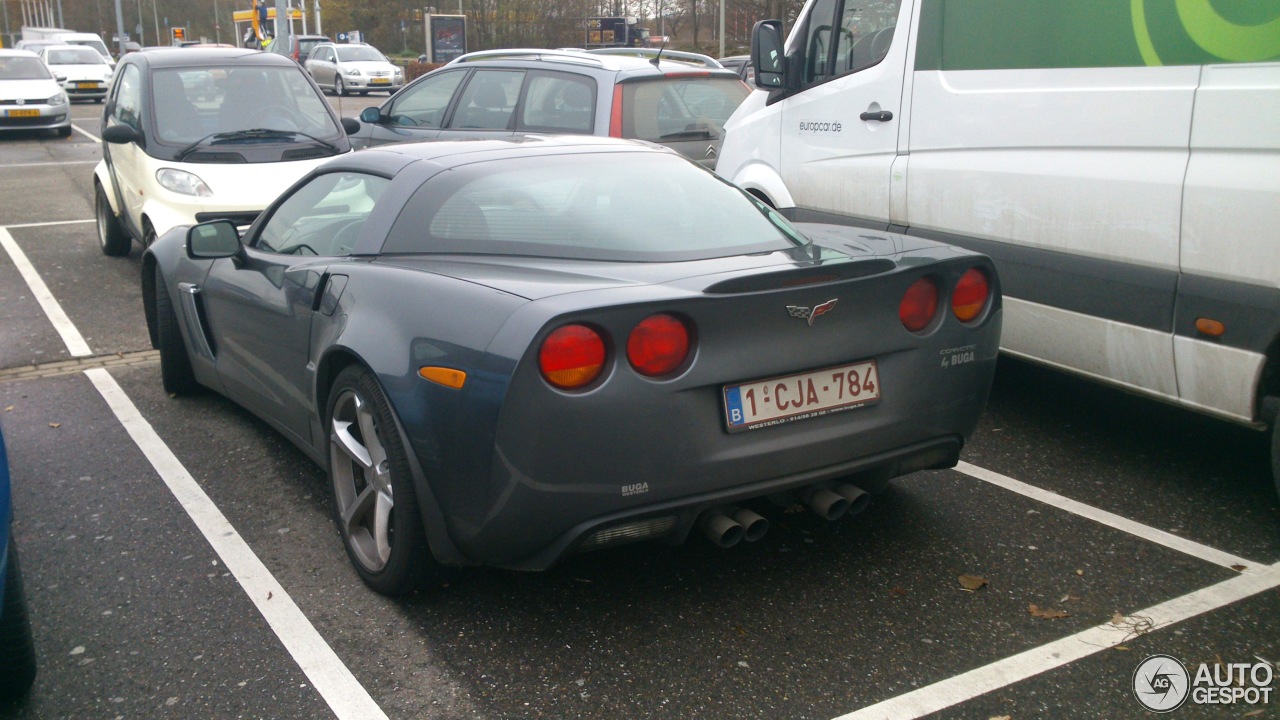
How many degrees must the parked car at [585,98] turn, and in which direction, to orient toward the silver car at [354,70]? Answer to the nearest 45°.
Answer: approximately 45° to its right

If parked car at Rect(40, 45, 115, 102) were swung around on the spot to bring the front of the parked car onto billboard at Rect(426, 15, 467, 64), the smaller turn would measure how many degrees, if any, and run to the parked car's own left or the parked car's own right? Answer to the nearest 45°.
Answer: approximately 90° to the parked car's own left

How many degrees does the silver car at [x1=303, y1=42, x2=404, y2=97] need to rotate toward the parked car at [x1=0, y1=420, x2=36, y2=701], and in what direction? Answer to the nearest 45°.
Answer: approximately 45° to its right

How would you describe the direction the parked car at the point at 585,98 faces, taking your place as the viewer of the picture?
facing away from the viewer and to the left of the viewer

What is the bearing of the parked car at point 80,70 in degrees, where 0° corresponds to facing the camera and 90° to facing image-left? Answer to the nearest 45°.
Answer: approximately 315°

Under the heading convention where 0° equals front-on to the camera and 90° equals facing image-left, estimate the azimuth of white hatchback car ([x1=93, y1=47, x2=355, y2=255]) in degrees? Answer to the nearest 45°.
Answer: approximately 315°

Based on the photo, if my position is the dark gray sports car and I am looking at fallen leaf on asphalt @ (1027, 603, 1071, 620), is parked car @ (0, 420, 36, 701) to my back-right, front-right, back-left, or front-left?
back-right
